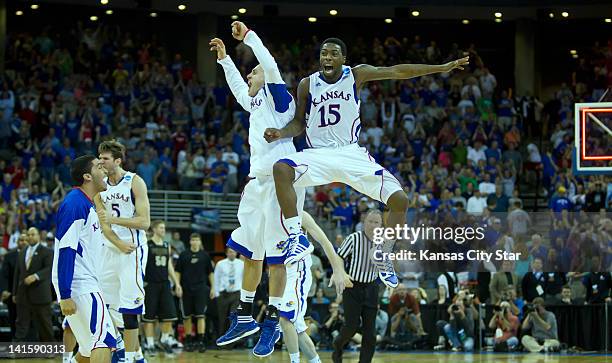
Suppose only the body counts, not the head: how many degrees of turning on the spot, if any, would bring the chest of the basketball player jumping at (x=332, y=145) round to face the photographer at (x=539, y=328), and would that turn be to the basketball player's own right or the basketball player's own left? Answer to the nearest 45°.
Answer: approximately 180°

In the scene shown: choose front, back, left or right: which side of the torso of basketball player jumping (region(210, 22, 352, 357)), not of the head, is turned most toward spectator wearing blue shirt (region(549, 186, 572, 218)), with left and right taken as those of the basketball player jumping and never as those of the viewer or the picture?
back

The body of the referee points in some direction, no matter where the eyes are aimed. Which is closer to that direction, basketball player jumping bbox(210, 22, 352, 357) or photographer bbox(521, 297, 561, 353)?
the basketball player jumping

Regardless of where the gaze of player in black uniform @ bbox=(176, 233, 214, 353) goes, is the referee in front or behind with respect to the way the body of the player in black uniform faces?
in front

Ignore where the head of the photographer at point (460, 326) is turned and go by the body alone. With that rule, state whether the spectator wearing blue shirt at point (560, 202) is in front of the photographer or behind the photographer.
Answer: behind

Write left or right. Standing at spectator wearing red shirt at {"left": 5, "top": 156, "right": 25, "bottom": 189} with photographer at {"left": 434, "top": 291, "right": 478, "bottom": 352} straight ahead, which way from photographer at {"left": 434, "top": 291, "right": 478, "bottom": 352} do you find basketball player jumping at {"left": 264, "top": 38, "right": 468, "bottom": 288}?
right

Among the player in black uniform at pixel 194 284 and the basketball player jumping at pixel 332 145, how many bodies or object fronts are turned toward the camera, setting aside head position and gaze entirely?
2

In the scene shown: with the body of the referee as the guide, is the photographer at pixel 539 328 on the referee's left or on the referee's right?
on the referee's left

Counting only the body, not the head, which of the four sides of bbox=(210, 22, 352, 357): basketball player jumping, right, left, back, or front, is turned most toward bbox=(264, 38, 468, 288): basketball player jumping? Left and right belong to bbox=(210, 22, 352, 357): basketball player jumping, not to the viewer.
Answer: left

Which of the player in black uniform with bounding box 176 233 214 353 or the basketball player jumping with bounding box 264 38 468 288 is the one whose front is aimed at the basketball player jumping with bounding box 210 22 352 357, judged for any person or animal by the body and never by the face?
the player in black uniform

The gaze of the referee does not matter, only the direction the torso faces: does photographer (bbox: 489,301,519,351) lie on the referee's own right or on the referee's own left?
on the referee's own left

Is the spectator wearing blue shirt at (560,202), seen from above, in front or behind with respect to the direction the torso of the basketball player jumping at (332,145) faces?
behind

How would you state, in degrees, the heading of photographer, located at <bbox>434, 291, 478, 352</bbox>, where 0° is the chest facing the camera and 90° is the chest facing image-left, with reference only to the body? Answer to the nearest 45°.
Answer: approximately 45°
